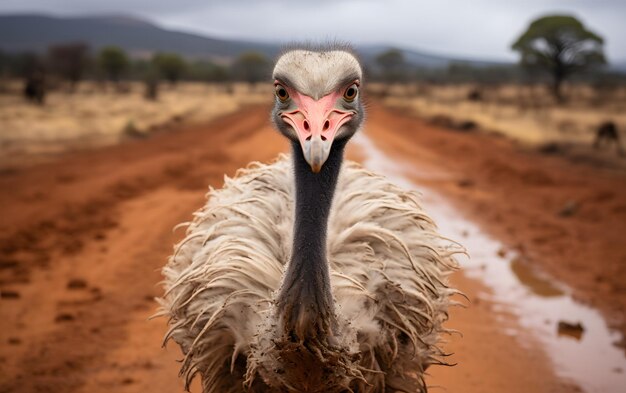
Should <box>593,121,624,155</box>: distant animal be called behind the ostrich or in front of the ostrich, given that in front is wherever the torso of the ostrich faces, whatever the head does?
behind

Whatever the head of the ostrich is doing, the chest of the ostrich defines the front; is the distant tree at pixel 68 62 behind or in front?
behind

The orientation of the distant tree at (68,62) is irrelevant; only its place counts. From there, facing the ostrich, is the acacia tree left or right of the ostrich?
left

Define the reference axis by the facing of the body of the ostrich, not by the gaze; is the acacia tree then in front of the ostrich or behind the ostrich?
behind

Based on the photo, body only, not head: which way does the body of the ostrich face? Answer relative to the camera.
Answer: toward the camera

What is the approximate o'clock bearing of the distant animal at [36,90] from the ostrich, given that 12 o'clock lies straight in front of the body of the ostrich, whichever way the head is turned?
The distant animal is roughly at 5 o'clock from the ostrich.
